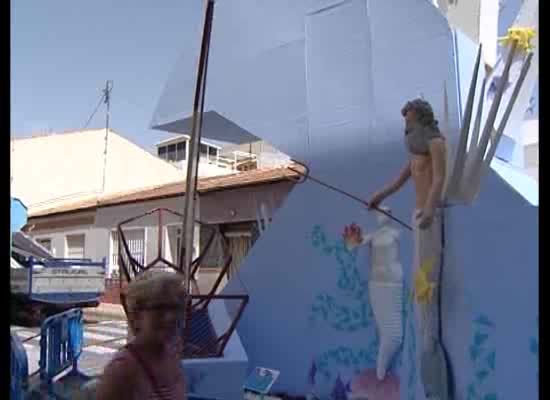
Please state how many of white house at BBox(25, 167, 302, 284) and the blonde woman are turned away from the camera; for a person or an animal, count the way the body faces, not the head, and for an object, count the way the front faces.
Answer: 0

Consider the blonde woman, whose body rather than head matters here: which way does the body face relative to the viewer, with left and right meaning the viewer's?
facing the viewer and to the right of the viewer

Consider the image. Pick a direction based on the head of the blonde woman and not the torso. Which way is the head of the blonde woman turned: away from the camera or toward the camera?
toward the camera

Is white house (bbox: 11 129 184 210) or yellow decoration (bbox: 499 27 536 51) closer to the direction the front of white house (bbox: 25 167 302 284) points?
the yellow decoration

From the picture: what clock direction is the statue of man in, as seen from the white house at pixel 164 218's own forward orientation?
The statue of man is roughly at 10 o'clock from the white house.

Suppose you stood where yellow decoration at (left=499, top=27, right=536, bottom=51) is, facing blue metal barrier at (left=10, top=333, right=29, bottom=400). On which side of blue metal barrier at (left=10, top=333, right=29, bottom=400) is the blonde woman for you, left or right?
left

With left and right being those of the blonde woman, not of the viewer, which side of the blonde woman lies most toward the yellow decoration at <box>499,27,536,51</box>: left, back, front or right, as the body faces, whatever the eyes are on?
left

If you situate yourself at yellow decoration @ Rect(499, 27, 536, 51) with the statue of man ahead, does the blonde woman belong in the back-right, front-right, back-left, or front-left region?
front-left

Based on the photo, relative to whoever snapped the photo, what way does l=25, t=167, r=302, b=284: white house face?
facing the viewer and to the left of the viewer

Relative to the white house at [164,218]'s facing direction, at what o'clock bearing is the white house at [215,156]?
the white house at [215,156] is roughly at 5 o'clock from the white house at [164,218].

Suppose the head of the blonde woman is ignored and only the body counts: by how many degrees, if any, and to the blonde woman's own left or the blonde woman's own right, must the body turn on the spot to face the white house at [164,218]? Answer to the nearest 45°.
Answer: approximately 135° to the blonde woman's own left

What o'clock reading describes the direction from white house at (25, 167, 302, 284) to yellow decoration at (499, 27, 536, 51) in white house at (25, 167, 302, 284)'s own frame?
The yellow decoration is roughly at 10 o'clock from the white house.

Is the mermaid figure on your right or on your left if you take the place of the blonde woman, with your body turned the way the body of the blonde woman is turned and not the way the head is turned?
on your left

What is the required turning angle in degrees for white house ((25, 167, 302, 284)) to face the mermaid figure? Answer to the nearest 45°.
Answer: approximately 45° to its left

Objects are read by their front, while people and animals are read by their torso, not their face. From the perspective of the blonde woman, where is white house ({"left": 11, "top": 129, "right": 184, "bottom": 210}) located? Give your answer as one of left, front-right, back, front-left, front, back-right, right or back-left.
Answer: back-left
